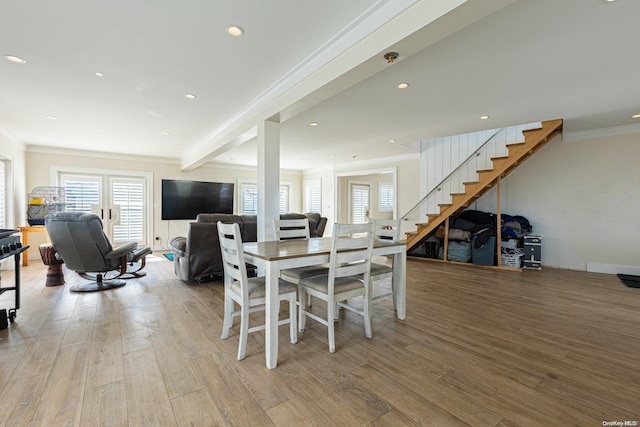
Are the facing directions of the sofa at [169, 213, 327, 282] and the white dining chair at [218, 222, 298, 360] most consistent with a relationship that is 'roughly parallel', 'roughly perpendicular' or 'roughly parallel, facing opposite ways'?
roughly perpendicular

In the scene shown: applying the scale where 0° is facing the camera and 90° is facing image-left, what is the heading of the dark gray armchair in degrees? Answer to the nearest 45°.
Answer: approximately 225°

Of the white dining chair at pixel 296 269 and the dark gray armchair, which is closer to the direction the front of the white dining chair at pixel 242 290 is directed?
the white dining chair

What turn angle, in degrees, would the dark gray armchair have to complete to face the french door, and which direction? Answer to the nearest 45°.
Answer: approximately 45° to its left

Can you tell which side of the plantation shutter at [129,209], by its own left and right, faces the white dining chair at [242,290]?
front

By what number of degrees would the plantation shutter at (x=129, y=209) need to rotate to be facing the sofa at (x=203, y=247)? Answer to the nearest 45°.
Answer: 0° — it already faces it

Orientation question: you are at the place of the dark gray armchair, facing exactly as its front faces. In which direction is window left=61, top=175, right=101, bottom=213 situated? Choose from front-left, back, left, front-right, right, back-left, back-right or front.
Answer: front-left

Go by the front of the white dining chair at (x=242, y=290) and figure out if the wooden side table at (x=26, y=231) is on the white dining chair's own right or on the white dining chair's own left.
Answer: on the white dining chair's own left

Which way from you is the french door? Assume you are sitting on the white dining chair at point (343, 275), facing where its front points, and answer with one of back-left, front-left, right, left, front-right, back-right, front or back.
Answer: front

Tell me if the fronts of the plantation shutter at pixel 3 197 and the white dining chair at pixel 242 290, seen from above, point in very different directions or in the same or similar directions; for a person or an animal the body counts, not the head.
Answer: same or similar directions

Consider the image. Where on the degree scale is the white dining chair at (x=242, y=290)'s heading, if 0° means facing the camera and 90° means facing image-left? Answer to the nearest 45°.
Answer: approximately 225°

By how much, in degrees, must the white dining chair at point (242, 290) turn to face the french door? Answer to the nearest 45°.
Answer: approximately 90° to its left

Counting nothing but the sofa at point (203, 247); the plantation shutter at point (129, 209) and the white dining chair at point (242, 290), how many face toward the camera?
1

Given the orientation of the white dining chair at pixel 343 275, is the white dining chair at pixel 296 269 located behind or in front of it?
in front

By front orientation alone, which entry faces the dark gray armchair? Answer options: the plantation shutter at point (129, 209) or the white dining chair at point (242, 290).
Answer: the plantation shutter

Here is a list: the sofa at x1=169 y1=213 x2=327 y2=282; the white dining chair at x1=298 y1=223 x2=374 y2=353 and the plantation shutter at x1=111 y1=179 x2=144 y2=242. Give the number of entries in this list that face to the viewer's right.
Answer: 0

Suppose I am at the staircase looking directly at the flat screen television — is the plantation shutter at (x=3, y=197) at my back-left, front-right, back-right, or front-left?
front-left

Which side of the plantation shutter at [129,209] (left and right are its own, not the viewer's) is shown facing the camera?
front
